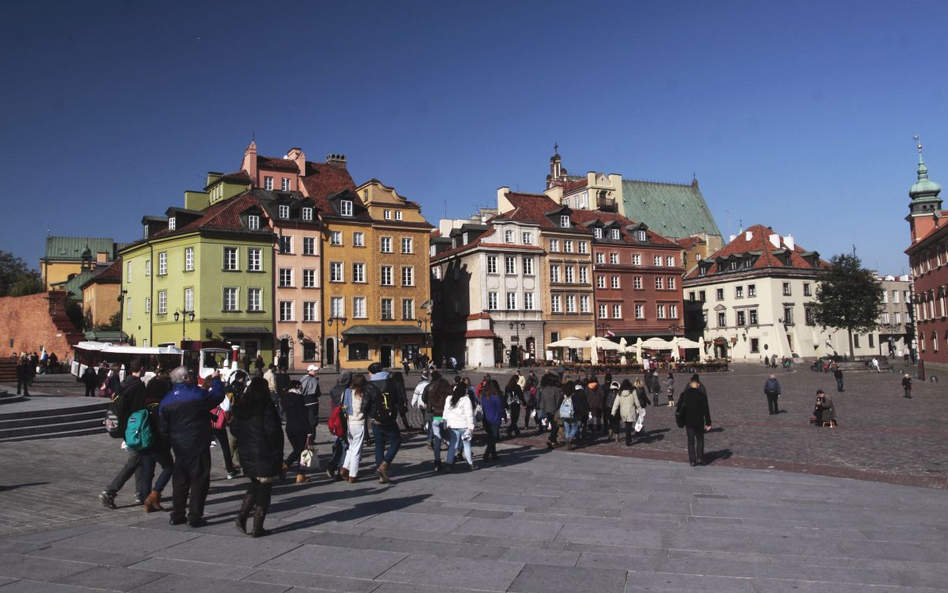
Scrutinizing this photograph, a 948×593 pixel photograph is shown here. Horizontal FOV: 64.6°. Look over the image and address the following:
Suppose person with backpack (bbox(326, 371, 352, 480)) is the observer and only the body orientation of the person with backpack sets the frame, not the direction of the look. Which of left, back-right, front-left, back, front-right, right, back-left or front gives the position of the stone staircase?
left

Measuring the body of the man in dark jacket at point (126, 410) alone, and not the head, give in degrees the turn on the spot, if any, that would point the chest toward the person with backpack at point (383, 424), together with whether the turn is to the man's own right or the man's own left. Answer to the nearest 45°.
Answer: approximately 45° to the man's own right

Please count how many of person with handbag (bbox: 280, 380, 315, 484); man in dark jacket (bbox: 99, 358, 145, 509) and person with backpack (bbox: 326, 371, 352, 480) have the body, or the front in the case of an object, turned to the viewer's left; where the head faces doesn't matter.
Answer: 0

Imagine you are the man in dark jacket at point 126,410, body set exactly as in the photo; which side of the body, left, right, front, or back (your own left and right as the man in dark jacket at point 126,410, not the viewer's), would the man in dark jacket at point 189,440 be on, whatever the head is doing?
right

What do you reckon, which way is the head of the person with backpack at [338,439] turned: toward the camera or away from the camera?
away from the camera

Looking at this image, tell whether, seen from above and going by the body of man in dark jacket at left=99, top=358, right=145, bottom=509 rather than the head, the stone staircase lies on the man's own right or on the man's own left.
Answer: on the man's own left

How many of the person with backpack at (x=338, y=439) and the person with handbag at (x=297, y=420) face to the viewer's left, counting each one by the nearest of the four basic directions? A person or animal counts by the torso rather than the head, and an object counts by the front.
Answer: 0

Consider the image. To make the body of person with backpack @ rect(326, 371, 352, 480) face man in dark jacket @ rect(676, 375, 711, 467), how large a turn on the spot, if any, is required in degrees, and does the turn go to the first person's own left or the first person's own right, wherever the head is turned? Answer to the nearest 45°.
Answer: approximately 45° to the first person's own right

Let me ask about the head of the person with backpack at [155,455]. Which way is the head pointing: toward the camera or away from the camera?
away from the camera

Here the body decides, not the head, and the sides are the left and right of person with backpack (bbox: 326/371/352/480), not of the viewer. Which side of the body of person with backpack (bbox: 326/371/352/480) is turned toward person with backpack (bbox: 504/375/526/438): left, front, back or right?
front

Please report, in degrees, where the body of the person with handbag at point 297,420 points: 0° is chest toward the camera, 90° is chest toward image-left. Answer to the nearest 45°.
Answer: approximately 225°

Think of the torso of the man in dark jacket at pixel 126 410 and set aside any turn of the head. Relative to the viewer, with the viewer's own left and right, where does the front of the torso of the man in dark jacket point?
facing away from the viewer and to the right of the viewer

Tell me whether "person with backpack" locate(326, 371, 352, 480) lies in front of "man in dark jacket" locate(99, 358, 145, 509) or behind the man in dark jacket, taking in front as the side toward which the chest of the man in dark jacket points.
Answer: in front

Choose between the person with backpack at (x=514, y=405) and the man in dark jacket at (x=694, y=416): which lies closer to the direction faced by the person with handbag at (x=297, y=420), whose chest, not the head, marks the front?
the person with backpack
